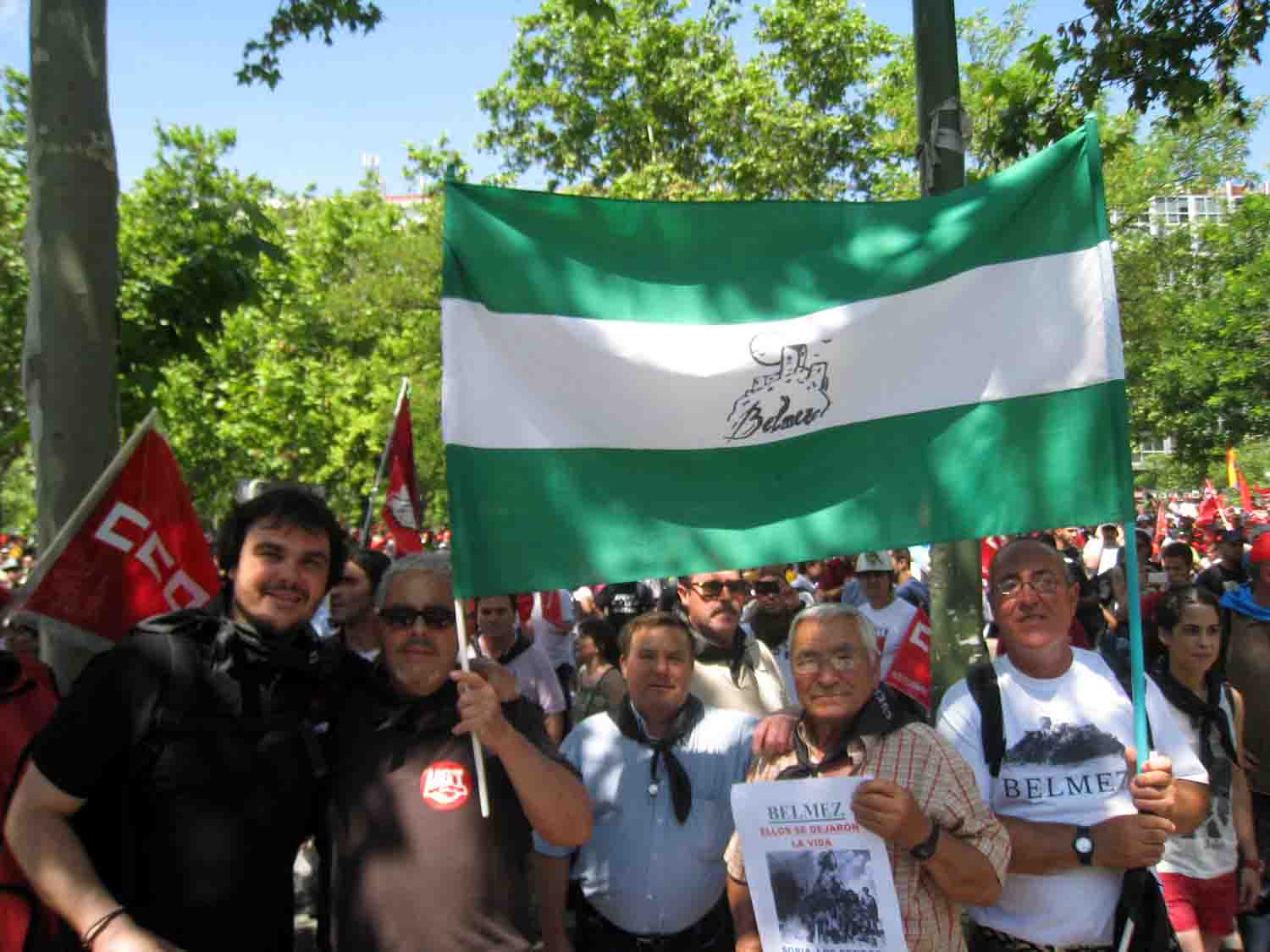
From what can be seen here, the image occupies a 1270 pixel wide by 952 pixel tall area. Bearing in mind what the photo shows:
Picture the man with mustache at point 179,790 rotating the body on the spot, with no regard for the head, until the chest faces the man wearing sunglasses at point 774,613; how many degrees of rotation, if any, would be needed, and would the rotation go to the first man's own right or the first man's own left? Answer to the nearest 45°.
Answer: approximately 90° to the first man's own left

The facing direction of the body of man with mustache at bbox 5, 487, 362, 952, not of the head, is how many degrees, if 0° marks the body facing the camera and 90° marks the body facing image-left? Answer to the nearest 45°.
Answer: approximately 315°

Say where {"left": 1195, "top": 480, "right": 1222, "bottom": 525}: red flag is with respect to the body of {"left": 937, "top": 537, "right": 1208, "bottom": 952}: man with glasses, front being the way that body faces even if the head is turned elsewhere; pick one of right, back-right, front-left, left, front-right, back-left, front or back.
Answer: back

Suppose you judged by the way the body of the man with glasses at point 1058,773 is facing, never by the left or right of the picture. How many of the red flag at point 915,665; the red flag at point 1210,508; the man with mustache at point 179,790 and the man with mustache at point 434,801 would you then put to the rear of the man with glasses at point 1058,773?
2

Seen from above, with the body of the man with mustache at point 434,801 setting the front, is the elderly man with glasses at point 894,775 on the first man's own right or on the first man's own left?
on the first man's own left

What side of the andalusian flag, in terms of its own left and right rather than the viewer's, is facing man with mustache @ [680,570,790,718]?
back

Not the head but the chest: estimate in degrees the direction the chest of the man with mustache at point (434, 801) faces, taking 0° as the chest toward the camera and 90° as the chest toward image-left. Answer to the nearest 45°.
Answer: approximately 0°

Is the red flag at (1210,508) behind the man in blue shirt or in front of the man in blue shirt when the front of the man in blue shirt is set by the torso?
behind
